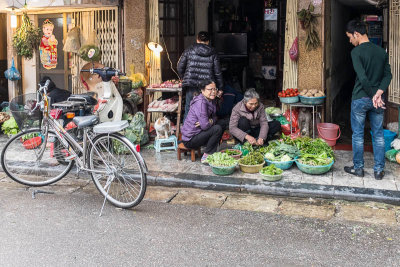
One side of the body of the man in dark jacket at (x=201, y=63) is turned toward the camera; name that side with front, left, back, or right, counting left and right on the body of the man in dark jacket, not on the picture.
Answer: back

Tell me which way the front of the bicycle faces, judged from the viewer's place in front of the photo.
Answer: facing away from the viewer and to the left of the viewer

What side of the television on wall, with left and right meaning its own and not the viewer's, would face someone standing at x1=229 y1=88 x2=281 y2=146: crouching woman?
front

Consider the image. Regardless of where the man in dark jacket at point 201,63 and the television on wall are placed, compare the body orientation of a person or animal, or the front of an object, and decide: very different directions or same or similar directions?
very different directions

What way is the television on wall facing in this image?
toward the camera

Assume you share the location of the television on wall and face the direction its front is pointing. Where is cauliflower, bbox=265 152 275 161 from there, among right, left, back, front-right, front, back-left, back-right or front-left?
front

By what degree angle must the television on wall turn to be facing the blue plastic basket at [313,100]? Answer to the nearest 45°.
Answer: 0° — it already faces it

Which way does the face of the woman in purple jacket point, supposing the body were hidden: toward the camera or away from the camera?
toward the camera

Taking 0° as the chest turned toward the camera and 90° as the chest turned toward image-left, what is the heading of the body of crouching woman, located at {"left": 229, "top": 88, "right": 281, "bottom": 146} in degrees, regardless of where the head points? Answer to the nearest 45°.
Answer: approximately 315°
